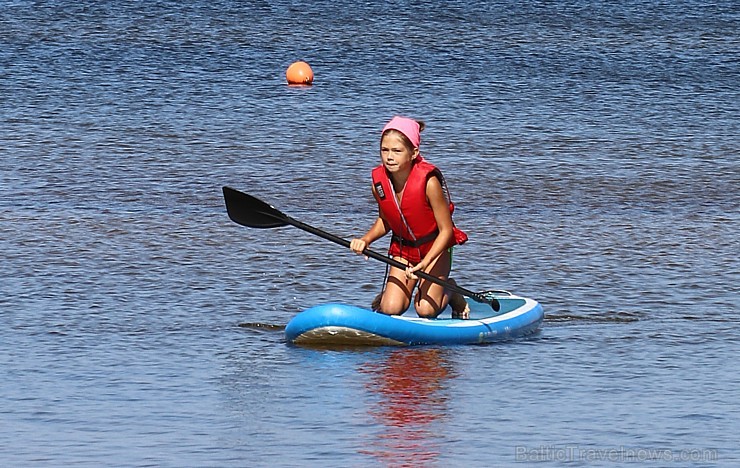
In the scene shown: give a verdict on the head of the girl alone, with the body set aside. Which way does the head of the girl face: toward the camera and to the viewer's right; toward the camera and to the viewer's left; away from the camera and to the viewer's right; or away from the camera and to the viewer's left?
toward the camera and to the viewer's left

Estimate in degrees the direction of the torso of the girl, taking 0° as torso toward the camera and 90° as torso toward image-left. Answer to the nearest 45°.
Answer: approximately 45°

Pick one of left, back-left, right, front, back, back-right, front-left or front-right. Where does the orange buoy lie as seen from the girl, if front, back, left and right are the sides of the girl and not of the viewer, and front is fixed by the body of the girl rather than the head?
back-right
